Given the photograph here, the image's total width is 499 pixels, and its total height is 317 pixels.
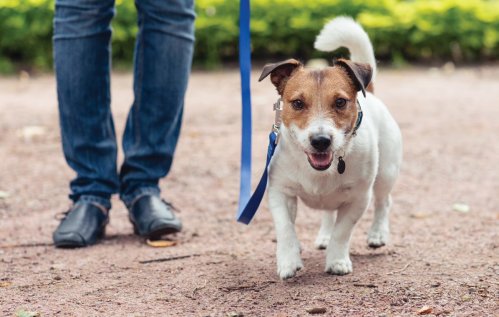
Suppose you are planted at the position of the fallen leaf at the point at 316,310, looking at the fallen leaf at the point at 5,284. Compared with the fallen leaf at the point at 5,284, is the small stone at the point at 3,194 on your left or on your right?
right

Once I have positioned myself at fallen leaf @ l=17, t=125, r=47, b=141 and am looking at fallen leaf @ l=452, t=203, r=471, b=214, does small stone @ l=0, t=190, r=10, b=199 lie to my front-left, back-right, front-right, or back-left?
front-right

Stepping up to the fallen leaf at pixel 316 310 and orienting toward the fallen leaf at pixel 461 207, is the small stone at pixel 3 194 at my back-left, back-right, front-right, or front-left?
front-left

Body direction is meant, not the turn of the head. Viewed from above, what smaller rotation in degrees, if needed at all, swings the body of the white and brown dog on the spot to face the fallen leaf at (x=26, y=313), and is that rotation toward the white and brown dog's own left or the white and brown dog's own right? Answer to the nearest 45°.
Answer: approximately 45° to the white and brown dog's own right

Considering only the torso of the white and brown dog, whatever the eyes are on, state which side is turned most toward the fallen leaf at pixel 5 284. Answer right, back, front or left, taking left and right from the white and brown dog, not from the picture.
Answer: right

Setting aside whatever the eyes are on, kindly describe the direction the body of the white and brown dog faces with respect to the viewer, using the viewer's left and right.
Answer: facing the viewer

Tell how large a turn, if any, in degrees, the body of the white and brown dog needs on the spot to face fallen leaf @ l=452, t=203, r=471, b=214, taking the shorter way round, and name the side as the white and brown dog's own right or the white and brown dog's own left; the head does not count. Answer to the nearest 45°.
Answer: approximately 135° to the white and brown dog's own left

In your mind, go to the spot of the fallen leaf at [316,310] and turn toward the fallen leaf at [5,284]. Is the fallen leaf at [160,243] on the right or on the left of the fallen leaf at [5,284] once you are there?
right

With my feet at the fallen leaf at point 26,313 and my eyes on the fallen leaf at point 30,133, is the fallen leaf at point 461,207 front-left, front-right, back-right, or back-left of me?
front-right

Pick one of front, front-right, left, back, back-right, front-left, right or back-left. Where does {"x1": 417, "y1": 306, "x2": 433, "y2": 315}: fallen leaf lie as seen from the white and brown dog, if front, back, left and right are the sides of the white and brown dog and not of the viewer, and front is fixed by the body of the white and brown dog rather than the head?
front-left

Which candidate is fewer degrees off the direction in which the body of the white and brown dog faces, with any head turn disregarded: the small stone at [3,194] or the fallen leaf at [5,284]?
the fallen leaf

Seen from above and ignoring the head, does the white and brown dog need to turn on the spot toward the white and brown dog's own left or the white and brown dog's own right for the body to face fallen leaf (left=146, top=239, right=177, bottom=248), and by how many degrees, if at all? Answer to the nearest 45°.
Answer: approximately 135° to the white and brown dog's own right

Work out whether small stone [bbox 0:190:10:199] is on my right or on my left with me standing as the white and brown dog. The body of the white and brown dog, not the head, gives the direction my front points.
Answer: on my right

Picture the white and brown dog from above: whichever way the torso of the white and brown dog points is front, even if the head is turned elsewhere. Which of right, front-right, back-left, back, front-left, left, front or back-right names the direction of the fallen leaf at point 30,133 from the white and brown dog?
back-right
